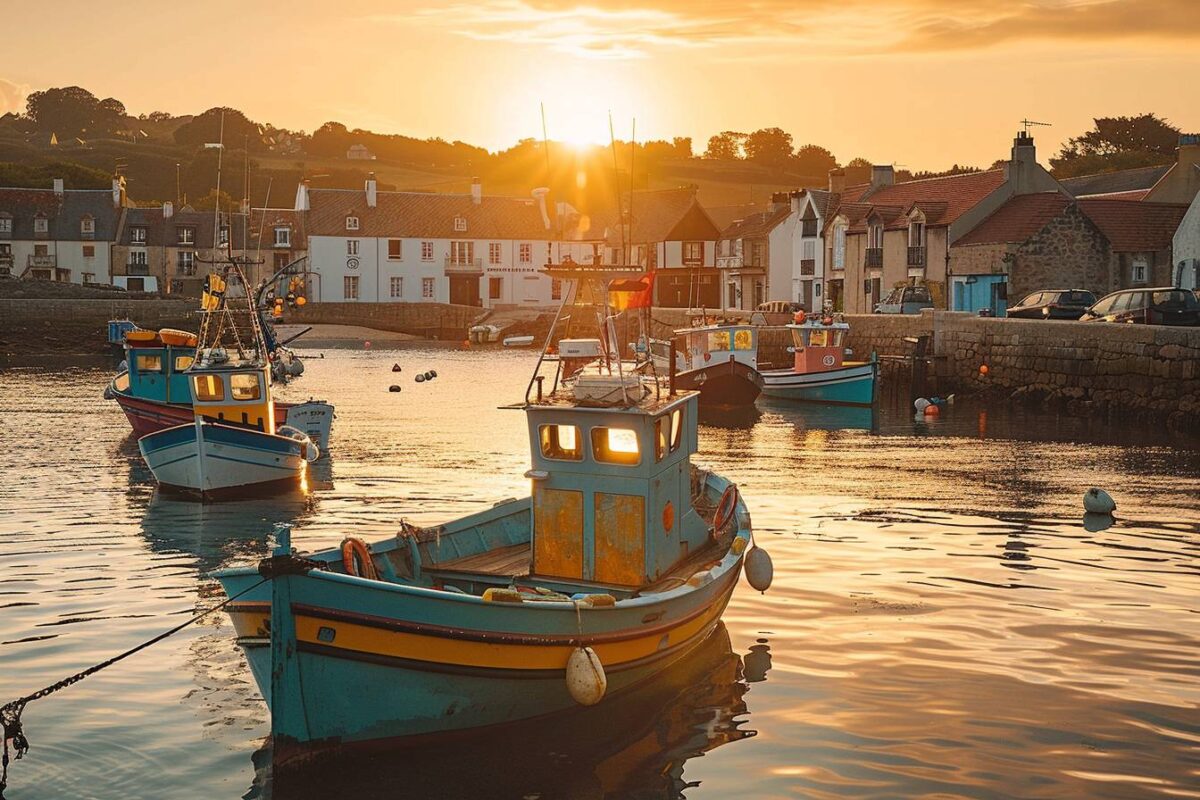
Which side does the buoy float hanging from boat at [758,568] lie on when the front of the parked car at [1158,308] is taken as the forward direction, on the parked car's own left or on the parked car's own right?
on the parked car's own left

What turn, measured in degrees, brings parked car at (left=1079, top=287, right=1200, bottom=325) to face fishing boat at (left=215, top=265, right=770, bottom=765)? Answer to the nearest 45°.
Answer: approximately 90° to its left

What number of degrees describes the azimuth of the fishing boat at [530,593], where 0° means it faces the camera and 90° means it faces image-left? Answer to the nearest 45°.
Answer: approximately 45°

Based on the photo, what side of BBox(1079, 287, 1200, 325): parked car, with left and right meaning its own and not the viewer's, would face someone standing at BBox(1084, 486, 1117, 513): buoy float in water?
left

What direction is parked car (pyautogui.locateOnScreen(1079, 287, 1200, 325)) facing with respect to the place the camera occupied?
facing to the left of the viewer

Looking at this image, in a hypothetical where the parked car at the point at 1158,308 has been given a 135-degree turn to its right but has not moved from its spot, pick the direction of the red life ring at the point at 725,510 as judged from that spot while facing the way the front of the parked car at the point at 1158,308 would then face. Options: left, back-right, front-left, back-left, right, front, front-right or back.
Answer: back-right

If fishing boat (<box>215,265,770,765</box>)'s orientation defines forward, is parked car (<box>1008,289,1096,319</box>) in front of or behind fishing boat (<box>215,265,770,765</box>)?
behind
